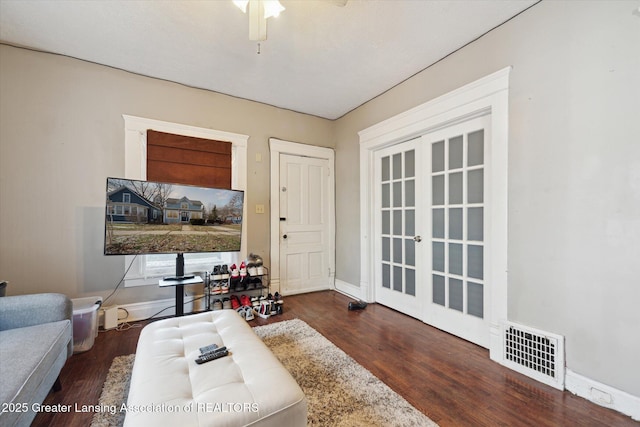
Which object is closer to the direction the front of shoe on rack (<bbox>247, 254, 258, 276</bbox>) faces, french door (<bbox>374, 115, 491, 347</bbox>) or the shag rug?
the shag rug

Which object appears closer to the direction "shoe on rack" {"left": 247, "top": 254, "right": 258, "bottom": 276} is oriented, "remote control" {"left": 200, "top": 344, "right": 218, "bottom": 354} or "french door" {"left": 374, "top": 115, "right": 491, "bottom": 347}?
the remote control

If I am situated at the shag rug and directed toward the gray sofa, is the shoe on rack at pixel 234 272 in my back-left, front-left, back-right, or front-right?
front-right

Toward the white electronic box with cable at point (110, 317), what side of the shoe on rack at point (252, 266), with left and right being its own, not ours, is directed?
right

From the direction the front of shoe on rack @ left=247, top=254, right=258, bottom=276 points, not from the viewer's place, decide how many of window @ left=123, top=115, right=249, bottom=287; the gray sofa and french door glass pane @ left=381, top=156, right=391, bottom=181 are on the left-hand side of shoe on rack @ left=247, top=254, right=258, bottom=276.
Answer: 1

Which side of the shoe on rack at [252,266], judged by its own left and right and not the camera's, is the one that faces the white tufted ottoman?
front

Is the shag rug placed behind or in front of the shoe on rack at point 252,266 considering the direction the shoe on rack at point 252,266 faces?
in front

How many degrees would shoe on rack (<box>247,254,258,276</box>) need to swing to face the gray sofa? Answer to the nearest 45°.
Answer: approximately 45° to its right

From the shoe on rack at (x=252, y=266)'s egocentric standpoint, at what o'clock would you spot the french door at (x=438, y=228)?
The french door is roughly at 10 o'clock from the shoe on rack.

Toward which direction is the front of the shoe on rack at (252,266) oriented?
toward the camera
